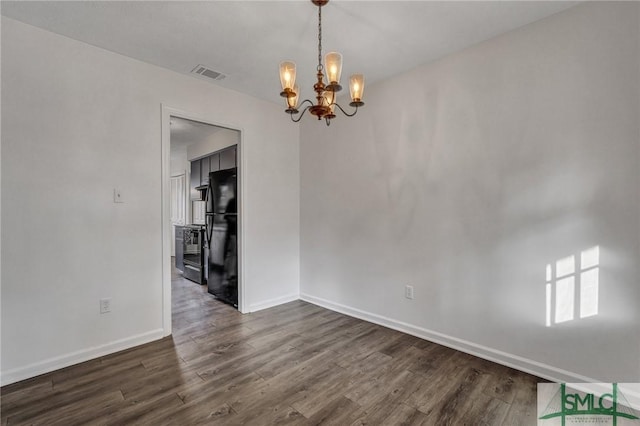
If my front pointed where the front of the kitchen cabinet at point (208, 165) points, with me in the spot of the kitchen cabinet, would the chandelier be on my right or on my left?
on my left

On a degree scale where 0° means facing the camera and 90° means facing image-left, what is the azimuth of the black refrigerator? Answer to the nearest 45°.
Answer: approximately 45°

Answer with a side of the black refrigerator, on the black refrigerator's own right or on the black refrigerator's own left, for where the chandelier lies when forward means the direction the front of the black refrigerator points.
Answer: on the black refrigerator's own left

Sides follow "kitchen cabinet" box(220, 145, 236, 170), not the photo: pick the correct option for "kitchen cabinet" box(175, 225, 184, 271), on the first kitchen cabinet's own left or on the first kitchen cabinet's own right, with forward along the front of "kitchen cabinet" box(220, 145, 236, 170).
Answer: on the first kitchen cabinet's own right

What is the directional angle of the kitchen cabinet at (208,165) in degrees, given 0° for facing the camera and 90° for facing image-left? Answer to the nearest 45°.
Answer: approximately 45°
